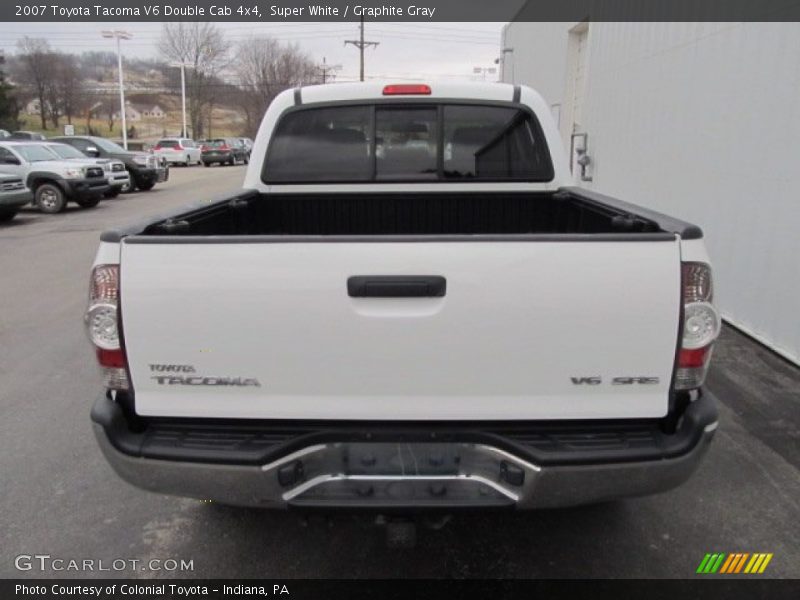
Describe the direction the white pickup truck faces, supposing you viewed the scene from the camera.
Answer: facing away from the viewer

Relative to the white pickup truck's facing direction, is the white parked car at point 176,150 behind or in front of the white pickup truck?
in front

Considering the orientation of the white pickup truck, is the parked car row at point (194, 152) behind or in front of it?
in front
